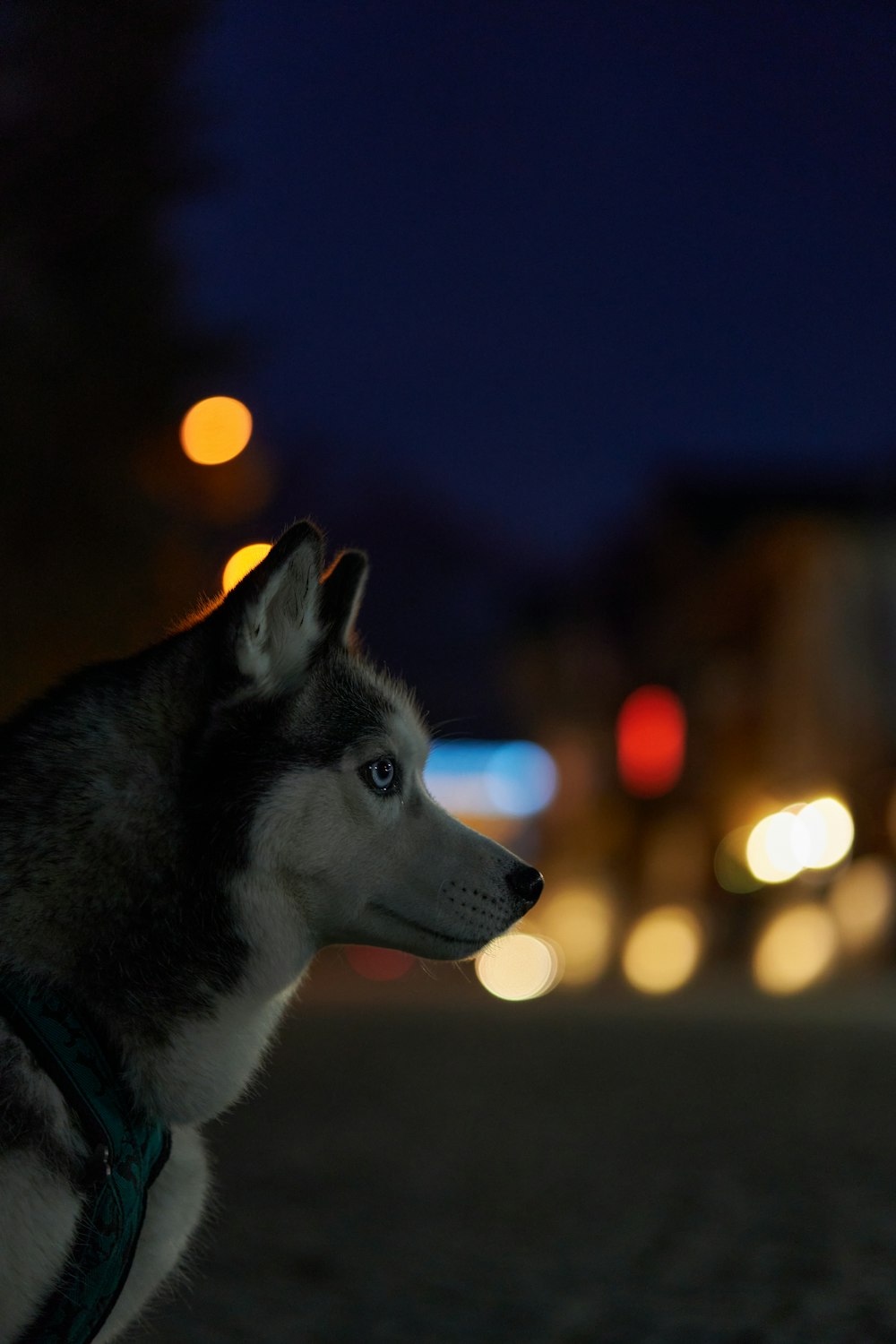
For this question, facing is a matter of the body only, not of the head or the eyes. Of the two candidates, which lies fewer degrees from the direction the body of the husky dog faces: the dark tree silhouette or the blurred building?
the blurred building

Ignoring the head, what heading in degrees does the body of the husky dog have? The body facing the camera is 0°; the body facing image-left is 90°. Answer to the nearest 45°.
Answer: approximately 270°

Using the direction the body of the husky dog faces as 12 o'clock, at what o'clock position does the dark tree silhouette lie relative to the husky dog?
The dark tree silhouette is roughly at 8 o'clock from the husky dog.

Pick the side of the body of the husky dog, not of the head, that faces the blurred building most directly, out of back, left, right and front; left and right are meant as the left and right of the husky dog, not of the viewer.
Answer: left
